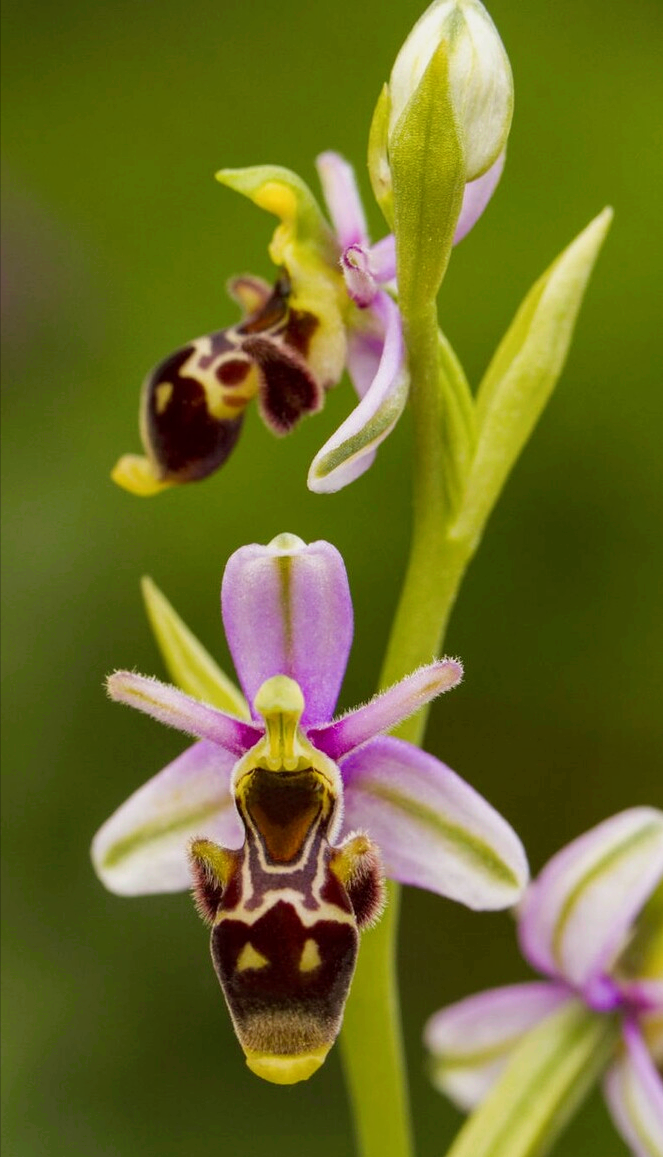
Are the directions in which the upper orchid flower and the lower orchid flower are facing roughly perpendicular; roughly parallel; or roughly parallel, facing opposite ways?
roughly perpendicular

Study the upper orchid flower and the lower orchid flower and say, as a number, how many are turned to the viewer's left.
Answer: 1

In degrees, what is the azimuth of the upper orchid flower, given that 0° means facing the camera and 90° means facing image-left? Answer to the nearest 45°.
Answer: approximately 90°

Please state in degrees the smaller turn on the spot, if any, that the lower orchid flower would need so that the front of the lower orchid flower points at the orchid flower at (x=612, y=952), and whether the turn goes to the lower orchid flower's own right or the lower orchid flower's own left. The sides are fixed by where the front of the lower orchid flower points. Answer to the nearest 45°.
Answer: approximately 135° to the lower orchid flower's own left

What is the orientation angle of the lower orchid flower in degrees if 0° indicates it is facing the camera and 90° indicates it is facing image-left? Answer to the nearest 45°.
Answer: approximately 0°
